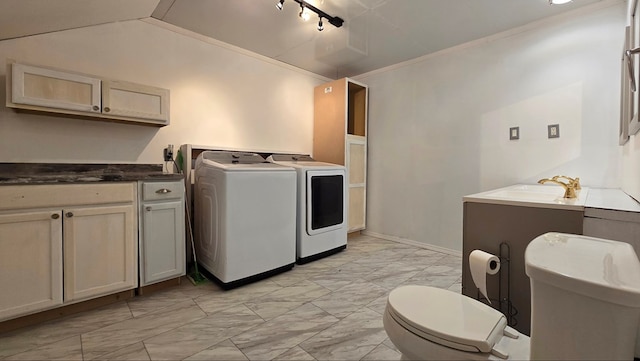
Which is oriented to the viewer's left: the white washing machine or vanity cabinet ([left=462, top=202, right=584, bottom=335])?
the vanity cabinet

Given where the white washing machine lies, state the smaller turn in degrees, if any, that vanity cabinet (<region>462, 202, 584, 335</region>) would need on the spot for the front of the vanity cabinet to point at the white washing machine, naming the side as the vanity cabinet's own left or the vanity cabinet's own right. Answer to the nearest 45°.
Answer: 0° — it already faces it

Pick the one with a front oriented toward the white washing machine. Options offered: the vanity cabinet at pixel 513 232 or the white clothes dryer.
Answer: the vanity cabinet

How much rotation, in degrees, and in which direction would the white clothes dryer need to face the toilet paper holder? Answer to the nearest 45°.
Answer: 0° — it already faces it

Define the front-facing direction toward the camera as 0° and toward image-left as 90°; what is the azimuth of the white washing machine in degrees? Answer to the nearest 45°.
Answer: approximately 315°

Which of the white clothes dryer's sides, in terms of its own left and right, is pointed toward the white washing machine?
right

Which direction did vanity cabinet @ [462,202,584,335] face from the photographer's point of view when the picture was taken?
facing to the left of the viewer

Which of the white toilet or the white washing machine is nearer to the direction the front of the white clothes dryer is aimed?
the white toilet

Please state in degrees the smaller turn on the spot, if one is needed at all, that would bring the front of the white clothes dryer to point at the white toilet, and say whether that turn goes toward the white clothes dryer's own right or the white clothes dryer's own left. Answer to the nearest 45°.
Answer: approximately 45° to the white clothes dryer's own right

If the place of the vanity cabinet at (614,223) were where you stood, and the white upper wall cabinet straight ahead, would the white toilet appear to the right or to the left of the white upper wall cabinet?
left
